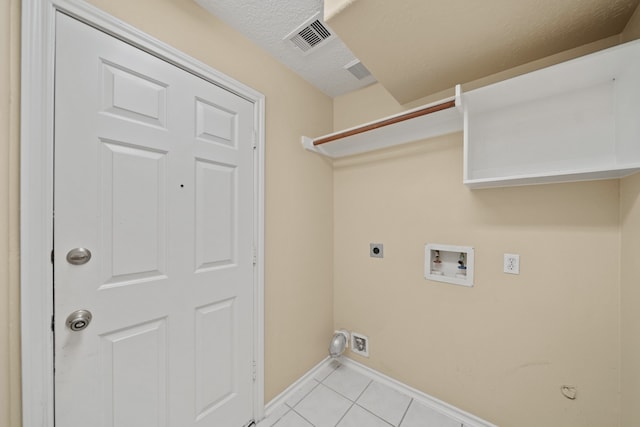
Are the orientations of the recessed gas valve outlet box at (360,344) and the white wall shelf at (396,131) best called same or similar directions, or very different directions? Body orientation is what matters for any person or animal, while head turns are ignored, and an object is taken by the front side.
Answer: same or similar directions

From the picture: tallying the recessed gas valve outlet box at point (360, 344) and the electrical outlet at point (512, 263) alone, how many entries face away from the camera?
0

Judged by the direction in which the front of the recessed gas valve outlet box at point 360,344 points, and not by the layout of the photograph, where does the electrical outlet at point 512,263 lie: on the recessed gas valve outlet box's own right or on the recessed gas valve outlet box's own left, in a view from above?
on the recessed gas valve outlet box's own left

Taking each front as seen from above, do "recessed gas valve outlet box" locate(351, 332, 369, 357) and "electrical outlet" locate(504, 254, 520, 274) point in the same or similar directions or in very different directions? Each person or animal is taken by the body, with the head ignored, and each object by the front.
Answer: same or similar directions

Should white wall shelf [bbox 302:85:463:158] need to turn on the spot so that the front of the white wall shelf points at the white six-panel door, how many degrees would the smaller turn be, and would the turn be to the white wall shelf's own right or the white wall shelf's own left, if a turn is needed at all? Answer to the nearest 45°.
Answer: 0° — it already faces it

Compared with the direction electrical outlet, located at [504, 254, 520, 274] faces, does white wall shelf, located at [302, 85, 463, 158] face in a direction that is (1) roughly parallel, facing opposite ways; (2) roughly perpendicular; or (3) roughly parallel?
roughly parallel

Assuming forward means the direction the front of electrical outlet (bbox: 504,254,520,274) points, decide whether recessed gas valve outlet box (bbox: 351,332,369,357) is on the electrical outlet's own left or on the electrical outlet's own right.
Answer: on the electrical outlet's own right

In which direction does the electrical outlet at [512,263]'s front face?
toward the camera

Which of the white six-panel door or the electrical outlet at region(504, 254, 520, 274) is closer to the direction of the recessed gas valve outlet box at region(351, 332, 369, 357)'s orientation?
the white six-panel door

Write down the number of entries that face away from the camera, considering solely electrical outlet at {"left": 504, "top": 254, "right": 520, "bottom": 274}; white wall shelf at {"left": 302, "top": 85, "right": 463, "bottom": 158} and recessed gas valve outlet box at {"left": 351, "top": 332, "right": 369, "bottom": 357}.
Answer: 0

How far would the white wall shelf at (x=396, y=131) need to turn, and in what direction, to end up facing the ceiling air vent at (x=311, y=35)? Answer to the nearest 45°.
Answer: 0° — it already faces it

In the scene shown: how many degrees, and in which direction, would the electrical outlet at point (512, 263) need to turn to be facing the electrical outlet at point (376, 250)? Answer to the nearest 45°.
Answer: approximately 90° to its right
